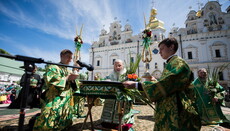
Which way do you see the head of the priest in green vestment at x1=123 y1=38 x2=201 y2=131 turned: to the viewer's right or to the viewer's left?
to the viewer's left

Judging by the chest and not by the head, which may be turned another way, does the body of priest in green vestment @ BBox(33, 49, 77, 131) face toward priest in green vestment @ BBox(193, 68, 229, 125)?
yes

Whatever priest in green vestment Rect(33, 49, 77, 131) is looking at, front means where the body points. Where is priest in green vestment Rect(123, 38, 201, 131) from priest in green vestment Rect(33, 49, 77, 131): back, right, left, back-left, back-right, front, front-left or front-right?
front-right

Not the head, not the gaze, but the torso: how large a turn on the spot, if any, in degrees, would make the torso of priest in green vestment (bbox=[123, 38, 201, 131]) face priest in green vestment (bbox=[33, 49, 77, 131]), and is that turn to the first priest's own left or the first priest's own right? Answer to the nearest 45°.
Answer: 0° — they already face them

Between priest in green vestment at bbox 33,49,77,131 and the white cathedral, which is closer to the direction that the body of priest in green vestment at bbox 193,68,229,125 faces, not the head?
the priest in green vestment

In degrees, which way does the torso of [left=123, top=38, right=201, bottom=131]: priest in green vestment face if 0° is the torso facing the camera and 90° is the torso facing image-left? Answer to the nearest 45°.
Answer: approximately 90°

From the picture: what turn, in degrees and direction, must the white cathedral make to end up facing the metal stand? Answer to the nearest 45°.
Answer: approximately 45° to its left

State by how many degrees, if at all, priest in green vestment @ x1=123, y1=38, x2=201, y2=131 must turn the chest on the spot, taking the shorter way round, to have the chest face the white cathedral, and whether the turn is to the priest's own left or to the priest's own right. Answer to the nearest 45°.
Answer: approximately 90° to the priest's own right

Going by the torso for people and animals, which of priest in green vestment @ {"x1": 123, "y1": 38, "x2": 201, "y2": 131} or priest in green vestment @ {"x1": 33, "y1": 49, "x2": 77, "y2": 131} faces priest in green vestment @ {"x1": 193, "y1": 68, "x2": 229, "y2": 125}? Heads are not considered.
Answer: priest in green vestment @ {"x1": 33, "y1": 49, "x2": 77, "y2": 131}
